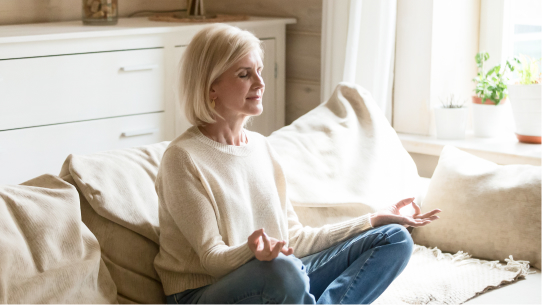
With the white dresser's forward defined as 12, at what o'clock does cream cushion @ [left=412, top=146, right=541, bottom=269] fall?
The cream cushion is roughly at 10 o'clock from the white dresser.

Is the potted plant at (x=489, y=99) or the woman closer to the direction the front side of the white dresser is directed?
the woman

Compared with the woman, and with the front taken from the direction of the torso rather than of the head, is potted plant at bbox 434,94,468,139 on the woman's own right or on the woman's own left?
on the woman's own left

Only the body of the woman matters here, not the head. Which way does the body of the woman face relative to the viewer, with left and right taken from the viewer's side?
facing the viewer and to the right of the viewer

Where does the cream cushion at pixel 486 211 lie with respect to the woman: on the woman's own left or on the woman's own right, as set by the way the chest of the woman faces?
on the woman's own left

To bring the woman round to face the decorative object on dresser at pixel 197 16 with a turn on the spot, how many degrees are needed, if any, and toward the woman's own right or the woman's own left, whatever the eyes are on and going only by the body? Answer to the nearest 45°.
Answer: approximately 135° to the woman's own left

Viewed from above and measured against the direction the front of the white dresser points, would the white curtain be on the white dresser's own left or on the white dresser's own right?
on the white dresser's own left

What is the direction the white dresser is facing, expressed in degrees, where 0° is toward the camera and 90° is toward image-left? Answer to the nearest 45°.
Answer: approximately 0°

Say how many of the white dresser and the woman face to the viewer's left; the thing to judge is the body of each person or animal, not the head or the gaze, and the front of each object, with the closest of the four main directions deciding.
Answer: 0
